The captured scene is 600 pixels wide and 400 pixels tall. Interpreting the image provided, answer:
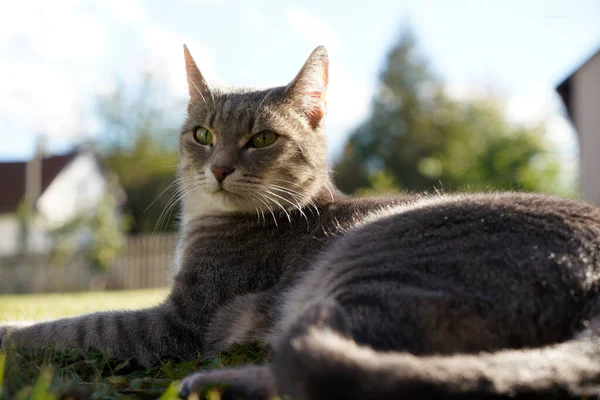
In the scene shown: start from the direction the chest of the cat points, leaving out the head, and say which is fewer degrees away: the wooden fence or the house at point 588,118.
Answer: the wooden fence

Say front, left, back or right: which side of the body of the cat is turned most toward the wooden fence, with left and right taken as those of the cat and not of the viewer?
right

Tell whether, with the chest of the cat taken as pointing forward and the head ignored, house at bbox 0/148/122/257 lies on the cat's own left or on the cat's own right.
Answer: on the cat's own right

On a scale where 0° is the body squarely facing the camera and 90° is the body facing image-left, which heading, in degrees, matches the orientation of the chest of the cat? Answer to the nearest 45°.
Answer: approximately 90°

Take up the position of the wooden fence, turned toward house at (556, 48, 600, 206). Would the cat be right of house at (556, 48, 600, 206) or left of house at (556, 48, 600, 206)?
right

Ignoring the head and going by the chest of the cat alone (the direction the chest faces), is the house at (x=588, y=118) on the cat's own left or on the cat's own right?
on the cat's own right

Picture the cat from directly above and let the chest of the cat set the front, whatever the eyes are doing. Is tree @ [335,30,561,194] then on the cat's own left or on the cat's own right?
on the cat's own right

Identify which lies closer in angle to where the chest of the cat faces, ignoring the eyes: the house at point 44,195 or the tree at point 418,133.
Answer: the house
